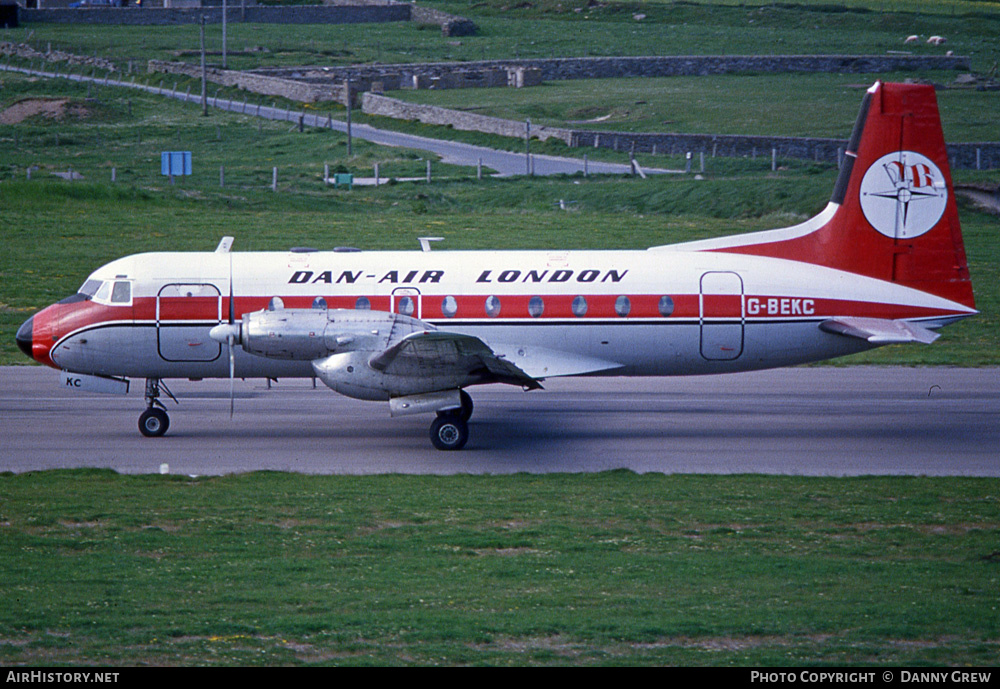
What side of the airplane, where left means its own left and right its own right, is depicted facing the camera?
left
